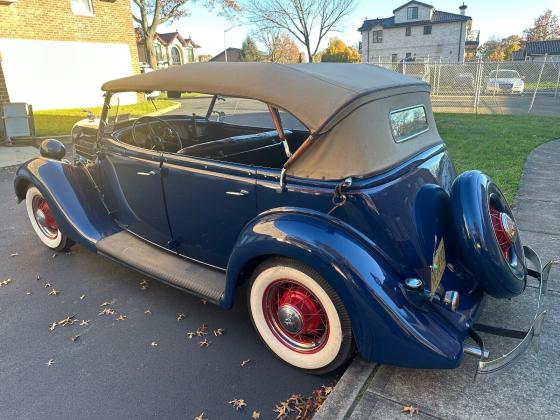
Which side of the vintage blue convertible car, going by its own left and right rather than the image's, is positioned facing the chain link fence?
right

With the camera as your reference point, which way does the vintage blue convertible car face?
facing away from the viewer and to the left of the viewer

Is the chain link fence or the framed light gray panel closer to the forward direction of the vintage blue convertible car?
the framed light gray panel

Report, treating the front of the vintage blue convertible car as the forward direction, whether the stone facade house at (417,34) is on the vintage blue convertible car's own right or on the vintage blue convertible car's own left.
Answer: on the vintage blue convertible car's own right

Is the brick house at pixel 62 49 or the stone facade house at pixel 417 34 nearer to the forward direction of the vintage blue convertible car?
the brick house

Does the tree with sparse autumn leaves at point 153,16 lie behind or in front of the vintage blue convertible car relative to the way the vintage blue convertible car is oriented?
in front

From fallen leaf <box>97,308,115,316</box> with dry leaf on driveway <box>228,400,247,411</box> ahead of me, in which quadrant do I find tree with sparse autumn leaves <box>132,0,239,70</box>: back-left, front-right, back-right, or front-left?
back-left
